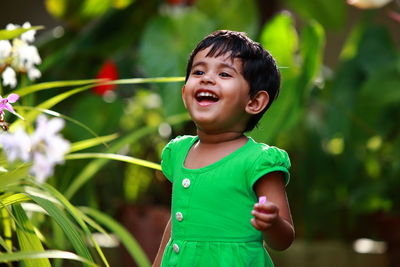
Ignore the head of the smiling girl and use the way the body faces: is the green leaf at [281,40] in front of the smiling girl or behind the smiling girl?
behind

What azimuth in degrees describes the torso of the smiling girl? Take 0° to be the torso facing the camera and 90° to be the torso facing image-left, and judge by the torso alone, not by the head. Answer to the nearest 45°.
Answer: approximately 45°

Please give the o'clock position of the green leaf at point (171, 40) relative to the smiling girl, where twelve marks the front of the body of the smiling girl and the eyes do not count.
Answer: The green leaf is roughly at 4 o'clock from the smiling girl.

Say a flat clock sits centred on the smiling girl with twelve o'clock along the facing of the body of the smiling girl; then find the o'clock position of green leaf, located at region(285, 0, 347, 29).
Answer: The green leaf is roughly at 5 o'clock from the smiling girl.

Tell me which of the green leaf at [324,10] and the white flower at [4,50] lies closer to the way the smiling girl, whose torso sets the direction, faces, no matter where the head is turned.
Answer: the white flower
